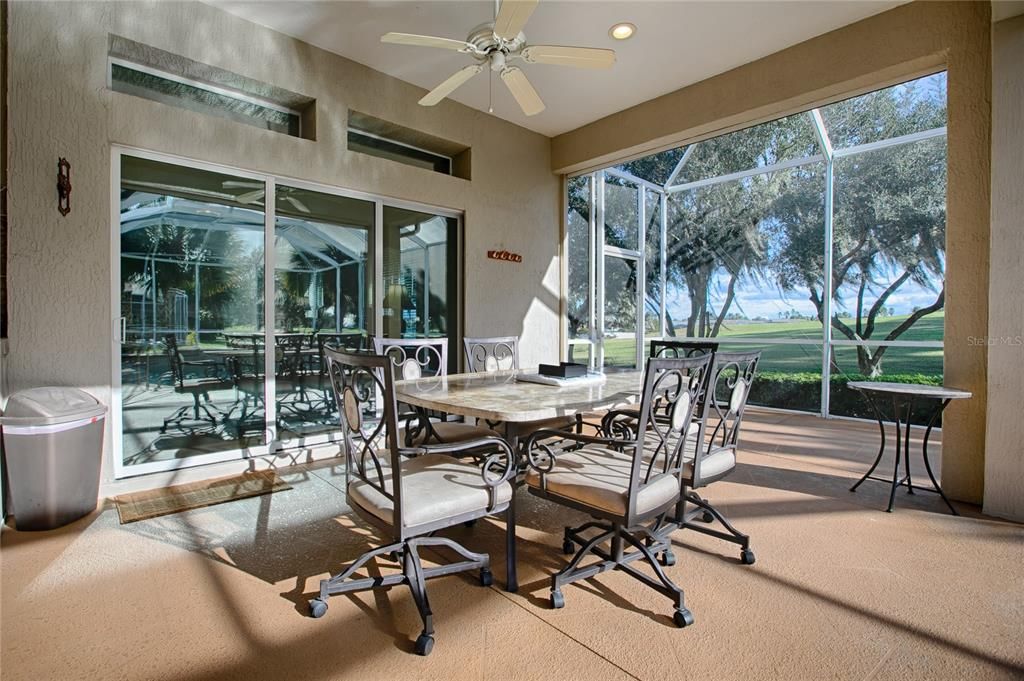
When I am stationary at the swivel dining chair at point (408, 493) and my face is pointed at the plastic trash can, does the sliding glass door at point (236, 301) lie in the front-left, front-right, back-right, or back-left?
front-right

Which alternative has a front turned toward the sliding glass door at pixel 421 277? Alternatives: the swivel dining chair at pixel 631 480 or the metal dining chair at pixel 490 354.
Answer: the swivel dining chair

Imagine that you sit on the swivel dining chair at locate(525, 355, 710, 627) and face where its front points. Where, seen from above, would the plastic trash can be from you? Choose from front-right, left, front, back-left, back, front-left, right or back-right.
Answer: front-left

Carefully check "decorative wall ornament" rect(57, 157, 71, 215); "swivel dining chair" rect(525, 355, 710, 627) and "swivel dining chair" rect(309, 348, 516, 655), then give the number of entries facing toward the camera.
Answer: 1

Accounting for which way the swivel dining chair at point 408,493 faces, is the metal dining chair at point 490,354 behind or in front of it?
in front

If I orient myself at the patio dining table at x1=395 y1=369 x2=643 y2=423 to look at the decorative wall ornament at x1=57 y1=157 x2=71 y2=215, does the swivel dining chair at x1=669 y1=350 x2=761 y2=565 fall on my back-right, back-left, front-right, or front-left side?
back-right

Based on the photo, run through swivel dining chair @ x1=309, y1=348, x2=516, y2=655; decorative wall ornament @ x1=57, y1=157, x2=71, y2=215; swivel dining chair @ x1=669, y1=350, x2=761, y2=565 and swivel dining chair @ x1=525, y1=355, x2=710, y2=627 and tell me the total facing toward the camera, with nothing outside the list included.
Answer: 1

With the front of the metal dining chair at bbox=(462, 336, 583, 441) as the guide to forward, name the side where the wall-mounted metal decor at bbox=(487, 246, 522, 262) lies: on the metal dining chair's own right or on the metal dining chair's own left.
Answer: on the metal dining chair's own left

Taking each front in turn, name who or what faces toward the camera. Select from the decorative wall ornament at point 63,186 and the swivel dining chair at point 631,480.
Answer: the decorative wall ornament

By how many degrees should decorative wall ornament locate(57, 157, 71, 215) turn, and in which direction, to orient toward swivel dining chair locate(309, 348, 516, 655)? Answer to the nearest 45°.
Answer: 0° — it already faces it

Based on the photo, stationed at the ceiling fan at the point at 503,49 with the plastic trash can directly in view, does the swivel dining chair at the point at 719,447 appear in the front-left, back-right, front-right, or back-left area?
back-left

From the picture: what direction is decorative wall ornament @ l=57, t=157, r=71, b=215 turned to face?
toward the camera

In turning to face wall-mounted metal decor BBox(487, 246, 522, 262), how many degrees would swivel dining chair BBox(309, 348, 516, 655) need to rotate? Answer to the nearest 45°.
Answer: approximately 45° to its left

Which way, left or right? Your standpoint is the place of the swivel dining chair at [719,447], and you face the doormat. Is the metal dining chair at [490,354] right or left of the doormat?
right

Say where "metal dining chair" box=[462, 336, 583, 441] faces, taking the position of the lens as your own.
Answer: facing the viewer and to the right of the viewer

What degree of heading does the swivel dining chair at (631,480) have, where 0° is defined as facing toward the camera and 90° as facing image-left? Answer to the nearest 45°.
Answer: approximately 135°

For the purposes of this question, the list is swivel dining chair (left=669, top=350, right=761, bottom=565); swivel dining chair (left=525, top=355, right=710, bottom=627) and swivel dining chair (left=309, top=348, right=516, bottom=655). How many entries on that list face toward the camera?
0

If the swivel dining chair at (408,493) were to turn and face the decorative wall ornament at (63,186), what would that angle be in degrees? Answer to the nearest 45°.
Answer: approximately 90° to its left
